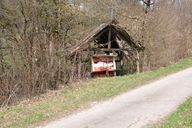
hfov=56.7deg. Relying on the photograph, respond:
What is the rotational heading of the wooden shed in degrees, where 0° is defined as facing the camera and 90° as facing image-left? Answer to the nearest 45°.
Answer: approximately 0°
